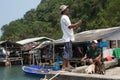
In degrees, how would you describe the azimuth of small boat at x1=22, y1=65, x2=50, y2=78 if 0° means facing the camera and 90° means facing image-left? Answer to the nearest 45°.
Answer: approximately 90°

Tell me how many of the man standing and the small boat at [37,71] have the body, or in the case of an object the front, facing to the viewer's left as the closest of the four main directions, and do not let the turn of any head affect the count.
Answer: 1

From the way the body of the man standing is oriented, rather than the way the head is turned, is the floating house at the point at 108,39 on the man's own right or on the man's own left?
on the man's own left

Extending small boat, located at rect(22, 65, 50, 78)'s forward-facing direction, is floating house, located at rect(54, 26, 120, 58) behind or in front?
behind

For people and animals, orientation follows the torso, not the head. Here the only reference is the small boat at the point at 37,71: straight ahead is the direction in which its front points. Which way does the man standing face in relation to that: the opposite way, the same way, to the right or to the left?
the opposite way

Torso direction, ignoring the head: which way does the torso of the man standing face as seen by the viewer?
to the viewer's right

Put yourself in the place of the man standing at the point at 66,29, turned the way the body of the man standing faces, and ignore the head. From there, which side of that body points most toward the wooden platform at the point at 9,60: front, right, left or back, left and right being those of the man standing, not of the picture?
left

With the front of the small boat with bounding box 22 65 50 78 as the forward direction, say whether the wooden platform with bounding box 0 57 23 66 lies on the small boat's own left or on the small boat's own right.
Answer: on the small boat's own right

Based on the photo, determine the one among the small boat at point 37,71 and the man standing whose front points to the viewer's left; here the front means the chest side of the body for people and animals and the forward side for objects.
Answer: the small boat
